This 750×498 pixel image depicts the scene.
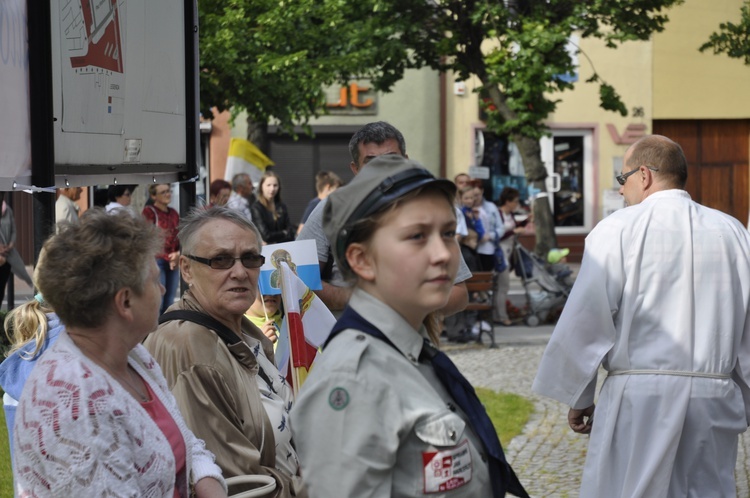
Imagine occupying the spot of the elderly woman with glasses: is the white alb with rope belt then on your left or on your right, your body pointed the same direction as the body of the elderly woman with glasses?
on your left

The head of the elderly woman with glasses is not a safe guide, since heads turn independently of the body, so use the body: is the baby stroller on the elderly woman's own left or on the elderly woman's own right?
on the elderly woman's own left

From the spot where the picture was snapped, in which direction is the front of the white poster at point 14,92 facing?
facing the viewer

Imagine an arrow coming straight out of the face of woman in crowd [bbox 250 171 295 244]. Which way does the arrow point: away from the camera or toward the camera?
toward the camera

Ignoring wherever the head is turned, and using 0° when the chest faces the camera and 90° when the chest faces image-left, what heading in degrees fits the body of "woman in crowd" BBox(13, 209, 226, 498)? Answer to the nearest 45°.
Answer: approximately 270°

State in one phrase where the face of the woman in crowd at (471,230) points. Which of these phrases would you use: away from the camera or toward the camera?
toward the camera

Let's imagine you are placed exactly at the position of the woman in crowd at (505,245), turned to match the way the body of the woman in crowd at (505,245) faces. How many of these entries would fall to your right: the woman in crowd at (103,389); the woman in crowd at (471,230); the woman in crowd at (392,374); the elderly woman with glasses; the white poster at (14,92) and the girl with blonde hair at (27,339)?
5
